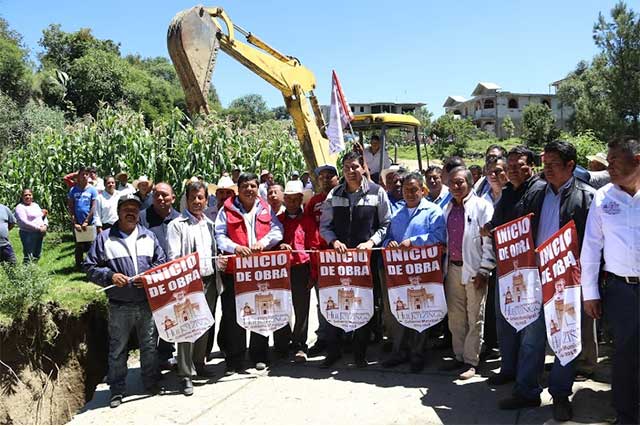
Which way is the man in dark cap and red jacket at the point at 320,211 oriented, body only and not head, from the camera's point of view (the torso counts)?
toward the camera

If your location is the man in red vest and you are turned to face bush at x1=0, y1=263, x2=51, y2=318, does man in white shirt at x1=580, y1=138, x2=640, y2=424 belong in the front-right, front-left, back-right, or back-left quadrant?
back-left

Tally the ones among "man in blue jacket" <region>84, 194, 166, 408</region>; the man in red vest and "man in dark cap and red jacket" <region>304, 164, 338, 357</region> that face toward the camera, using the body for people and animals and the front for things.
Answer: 3

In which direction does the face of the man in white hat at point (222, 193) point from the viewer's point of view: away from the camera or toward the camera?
toward the camera

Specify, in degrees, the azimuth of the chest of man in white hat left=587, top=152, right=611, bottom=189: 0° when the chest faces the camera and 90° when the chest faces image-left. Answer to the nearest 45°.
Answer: approximately 45°

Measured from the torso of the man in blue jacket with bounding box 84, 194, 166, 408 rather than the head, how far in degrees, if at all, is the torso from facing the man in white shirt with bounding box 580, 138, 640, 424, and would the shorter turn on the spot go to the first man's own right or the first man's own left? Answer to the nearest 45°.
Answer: approximately 45° to the first man's own left

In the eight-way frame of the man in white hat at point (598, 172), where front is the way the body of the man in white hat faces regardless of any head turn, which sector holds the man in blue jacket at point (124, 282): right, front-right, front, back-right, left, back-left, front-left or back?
front

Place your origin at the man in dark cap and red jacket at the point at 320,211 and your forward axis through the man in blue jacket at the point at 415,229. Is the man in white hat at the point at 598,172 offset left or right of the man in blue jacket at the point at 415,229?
left

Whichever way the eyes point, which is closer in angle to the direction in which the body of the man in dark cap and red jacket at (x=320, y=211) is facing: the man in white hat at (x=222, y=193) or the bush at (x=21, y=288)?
the bush

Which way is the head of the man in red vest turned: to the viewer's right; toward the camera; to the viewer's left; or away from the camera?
toward the camera

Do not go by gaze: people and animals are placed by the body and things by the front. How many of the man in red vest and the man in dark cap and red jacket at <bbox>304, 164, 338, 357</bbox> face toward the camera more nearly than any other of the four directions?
2

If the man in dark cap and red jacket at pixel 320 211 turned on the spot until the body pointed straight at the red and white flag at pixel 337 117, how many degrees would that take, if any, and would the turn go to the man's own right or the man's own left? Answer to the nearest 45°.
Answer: approximately 180°

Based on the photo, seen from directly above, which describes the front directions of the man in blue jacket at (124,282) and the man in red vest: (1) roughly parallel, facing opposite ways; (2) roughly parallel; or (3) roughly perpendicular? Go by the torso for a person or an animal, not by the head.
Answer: roughly parallel

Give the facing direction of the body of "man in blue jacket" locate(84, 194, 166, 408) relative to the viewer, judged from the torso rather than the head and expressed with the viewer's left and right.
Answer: facing the viewer
